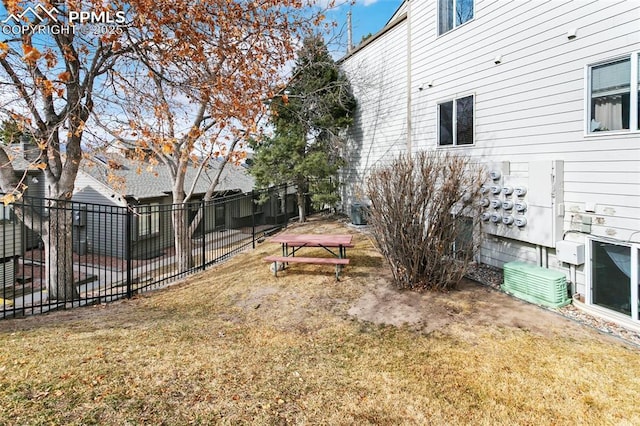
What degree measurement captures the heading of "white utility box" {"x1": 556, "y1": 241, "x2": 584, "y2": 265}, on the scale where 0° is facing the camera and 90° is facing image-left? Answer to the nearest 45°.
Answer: approximately 45°

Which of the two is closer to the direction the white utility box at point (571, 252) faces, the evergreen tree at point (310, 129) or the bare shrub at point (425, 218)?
the bare shrub

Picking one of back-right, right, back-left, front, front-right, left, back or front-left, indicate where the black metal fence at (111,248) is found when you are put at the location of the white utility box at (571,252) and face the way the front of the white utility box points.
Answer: front-right
